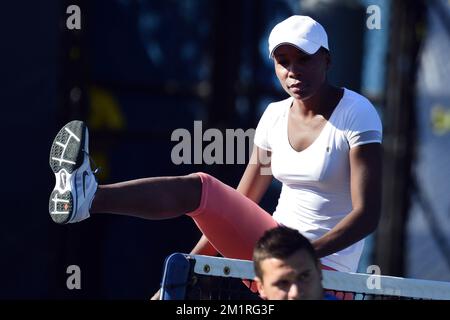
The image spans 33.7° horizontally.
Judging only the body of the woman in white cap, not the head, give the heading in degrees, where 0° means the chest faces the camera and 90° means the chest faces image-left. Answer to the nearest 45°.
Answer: approximately 45°

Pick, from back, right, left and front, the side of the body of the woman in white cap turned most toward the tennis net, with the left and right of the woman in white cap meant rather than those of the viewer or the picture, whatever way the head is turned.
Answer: front

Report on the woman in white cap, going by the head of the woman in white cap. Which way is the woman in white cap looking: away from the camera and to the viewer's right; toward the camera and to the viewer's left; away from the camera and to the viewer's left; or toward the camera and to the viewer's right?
toward the camera and to the viewer's left
